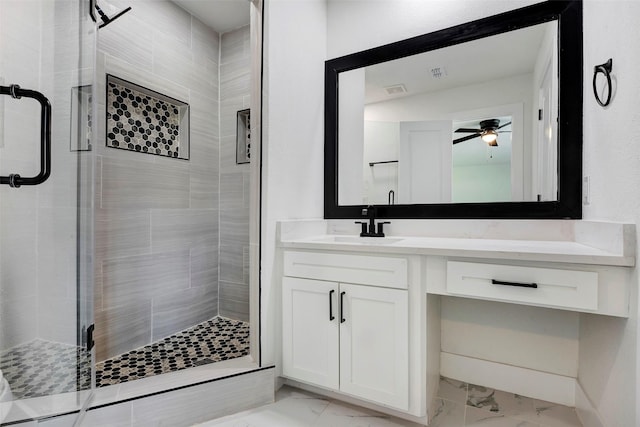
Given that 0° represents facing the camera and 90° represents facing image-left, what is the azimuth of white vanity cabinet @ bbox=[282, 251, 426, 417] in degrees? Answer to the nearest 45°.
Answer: approximately 45°

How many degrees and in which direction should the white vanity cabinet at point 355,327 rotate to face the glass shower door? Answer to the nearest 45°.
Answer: approximately 45° to its right
